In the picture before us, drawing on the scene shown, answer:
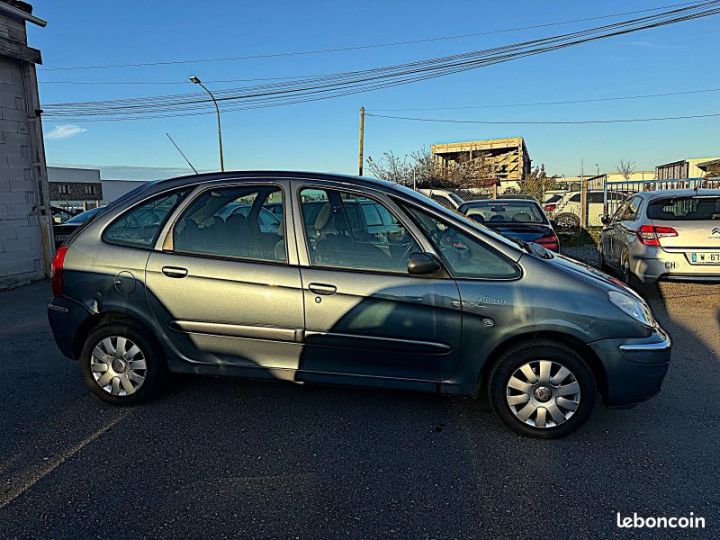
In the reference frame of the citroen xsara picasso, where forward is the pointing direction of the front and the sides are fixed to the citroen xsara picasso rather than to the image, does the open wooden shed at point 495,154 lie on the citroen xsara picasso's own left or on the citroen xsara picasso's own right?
on the citroen xsara picasso's own left

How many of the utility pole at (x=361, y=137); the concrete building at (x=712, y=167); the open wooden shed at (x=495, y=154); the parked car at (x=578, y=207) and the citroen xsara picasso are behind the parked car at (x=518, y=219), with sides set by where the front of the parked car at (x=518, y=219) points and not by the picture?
1

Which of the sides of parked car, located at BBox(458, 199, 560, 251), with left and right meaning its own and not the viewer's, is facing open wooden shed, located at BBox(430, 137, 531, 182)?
front

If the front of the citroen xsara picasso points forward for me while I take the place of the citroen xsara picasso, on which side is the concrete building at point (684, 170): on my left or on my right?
on my left

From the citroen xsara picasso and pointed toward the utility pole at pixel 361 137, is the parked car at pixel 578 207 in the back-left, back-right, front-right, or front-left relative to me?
front-right

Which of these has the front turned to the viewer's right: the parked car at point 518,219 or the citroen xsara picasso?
the citroen xsara picasso

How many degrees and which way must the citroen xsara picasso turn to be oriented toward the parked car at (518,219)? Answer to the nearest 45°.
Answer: approximately 45° to its left

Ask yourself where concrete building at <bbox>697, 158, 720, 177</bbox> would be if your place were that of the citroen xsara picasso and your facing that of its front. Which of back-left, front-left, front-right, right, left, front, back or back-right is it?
front-left

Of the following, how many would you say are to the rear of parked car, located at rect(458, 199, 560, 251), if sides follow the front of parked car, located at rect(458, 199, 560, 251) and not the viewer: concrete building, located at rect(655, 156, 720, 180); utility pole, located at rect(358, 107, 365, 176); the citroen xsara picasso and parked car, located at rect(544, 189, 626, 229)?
1

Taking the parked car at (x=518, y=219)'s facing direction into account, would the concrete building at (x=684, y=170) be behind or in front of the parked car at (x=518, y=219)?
in front

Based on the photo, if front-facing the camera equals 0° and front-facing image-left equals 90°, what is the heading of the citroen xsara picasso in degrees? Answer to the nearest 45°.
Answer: approximately 270°

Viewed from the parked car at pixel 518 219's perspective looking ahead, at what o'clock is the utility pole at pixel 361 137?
The utility pole is roughly at 11 o'clock from the parked car.

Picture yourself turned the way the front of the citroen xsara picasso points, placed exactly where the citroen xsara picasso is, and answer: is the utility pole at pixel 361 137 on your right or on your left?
on your left

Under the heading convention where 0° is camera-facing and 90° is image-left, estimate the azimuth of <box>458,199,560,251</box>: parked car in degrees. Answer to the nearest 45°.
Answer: approximately 180°

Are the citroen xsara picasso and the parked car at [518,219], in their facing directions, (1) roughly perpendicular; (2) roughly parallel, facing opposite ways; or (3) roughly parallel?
roughly perpendicular

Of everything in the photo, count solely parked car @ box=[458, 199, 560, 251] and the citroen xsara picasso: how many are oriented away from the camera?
1

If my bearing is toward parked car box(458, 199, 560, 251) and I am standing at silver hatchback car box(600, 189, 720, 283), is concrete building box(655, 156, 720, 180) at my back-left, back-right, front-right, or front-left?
front-right
